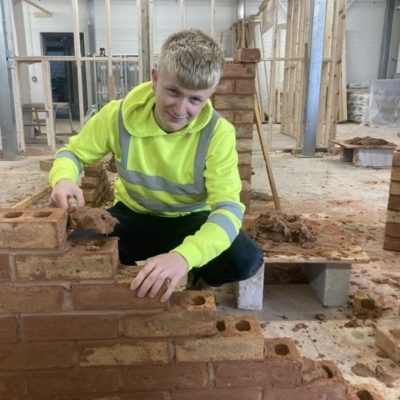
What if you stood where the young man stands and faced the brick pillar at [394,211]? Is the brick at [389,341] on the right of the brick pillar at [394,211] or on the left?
right

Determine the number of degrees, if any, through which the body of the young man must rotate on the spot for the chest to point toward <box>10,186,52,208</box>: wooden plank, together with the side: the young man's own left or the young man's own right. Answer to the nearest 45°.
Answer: approximately 135° to the young man's own right

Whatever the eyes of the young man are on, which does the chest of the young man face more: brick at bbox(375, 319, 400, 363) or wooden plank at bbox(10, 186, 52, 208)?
the brick

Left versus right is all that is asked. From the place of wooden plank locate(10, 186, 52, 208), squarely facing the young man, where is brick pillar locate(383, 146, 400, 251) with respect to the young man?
left

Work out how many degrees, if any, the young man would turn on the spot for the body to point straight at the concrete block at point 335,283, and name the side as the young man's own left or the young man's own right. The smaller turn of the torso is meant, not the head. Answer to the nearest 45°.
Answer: approximately 135° to the young man's own left

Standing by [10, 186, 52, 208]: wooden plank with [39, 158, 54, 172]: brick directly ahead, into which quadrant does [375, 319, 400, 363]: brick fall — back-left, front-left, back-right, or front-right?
back-right

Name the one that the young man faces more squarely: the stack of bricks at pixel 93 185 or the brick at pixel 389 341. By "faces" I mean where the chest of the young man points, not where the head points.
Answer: the brick

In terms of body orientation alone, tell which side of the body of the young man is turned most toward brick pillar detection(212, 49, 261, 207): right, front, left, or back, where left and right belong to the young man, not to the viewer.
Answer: back

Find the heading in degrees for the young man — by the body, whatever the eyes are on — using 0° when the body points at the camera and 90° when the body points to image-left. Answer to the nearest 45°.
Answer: approximately 0°

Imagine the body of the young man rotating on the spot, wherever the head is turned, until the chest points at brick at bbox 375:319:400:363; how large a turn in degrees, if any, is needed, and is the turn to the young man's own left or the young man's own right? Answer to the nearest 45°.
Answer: approximately 90° to the young man's own left
